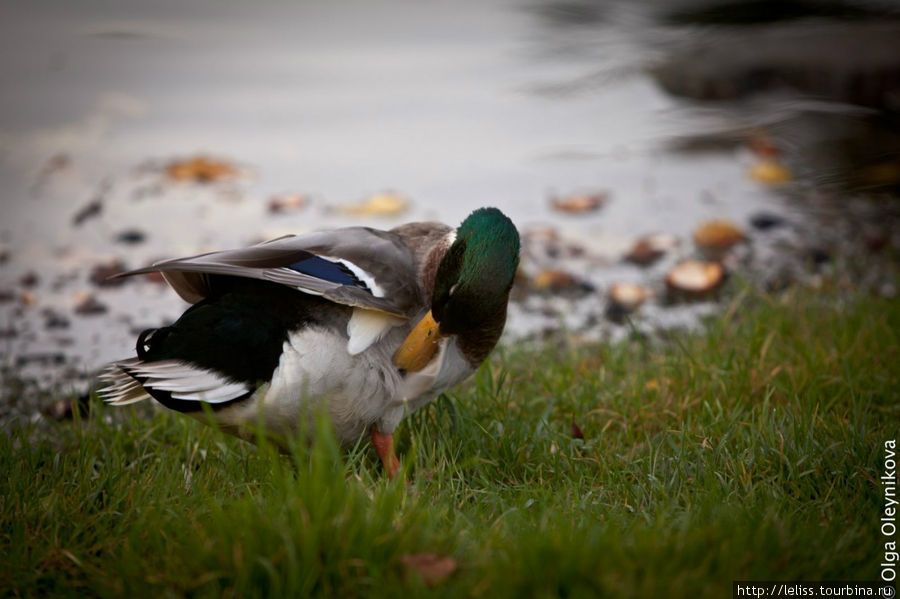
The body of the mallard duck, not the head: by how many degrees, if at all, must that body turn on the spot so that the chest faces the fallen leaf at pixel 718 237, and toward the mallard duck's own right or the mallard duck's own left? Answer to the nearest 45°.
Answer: approximately 45° to the mallard duck's own left

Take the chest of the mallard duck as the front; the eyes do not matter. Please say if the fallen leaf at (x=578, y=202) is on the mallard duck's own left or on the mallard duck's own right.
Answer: on the mallard duck's own left

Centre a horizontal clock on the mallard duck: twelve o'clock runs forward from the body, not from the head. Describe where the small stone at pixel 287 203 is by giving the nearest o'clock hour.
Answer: The small stone is roughly at 9 o'clock from the mallard duck.

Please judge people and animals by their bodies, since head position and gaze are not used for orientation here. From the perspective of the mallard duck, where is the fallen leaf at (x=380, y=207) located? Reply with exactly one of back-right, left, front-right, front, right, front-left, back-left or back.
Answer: left

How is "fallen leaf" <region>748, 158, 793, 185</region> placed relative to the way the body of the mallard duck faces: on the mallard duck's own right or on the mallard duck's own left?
on the mallard duck's own left

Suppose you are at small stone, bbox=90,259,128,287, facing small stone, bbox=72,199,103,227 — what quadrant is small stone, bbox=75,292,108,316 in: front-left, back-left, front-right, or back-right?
back-left

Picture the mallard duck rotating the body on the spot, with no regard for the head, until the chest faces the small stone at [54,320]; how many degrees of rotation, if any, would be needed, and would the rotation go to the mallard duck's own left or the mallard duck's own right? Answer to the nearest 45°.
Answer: approximately 135° to the mallard duck's own left

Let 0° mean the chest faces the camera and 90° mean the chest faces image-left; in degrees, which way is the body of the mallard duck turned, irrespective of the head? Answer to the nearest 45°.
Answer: approximately 270°

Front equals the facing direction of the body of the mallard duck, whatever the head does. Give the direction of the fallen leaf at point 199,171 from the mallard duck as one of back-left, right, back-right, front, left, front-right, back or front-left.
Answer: left

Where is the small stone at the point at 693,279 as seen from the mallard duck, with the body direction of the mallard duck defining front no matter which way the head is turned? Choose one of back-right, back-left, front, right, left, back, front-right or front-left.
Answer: front-left

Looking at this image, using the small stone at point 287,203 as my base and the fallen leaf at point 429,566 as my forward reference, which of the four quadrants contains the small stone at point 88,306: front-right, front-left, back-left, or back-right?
front-right

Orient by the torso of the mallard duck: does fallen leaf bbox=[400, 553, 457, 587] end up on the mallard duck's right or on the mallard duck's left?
on the mallard duck's right

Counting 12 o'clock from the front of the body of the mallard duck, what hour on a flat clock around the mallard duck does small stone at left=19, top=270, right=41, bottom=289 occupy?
The small stone is roughly at 8 o'clock from the mallard duck.

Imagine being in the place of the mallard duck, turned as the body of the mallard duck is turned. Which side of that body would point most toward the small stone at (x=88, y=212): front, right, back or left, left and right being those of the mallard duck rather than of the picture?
left
